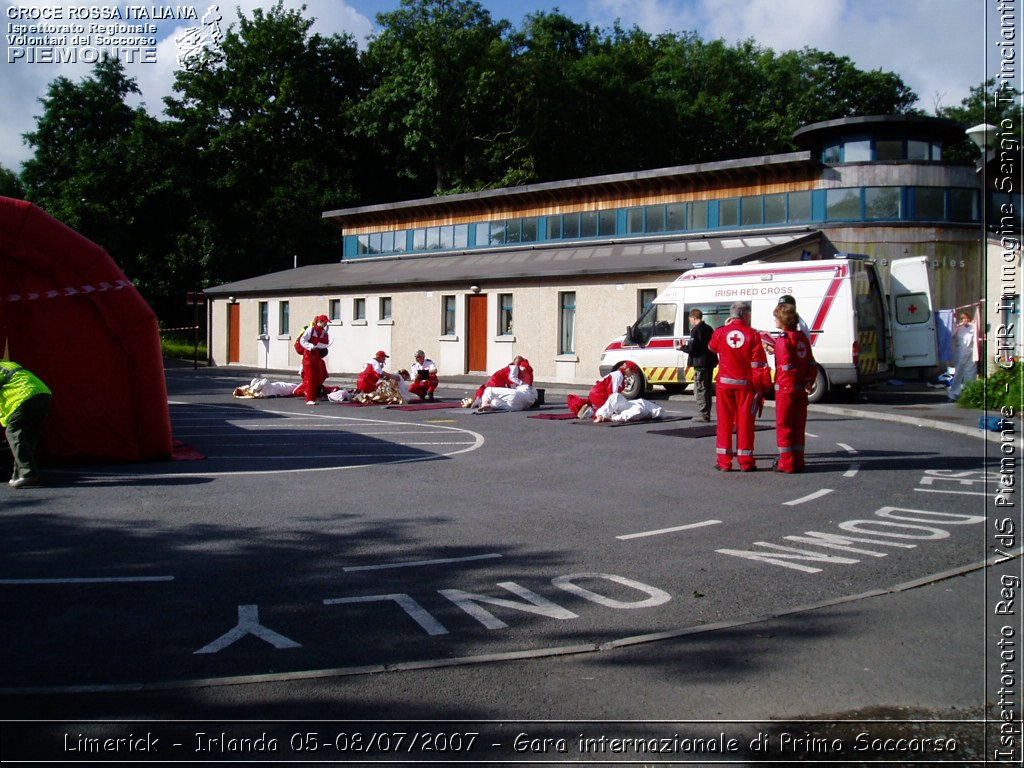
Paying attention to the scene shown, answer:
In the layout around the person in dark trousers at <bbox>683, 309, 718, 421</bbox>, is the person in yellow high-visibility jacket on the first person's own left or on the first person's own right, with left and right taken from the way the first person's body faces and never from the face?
on the first person's own left

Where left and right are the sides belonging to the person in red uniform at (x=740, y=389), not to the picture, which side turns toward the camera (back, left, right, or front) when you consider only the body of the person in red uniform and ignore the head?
back

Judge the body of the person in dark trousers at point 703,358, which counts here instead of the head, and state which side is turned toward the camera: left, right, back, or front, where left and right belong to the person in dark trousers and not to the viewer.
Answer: left

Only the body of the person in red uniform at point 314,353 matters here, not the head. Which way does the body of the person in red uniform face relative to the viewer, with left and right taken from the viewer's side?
facing the viewer and to the right of the viewer

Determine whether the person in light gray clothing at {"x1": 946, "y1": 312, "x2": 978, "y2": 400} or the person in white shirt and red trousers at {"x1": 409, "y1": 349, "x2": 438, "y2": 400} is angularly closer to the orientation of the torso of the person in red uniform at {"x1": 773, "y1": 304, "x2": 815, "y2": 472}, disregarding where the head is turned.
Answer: the person in white shirt and red trousers

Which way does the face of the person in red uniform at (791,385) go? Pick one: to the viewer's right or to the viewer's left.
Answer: to the viewer's left

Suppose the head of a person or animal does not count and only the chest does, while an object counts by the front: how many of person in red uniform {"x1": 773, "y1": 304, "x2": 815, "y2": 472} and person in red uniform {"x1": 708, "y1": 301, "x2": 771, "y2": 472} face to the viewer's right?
0

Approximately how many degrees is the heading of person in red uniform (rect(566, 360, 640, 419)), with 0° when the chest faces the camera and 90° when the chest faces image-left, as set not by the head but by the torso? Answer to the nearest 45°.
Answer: approximately 270°

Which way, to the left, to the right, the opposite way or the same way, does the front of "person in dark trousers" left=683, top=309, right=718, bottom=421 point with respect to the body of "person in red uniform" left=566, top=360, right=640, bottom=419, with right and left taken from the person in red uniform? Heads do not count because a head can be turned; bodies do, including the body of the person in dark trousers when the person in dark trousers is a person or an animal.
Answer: the opposite way

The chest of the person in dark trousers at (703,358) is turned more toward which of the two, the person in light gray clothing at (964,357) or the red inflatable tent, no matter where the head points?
the red inflatable tent

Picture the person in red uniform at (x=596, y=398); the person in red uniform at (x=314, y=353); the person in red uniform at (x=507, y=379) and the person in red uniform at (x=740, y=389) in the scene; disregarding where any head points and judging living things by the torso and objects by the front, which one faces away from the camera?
the person in red uniform at (x=740, y=389)

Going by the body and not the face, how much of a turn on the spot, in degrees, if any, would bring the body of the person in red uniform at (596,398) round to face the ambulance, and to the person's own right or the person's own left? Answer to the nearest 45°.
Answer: approximately 45° to the person's own left

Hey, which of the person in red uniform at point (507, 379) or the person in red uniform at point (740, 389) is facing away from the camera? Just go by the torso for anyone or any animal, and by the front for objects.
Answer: the person in red uniform at point (740, 389)
